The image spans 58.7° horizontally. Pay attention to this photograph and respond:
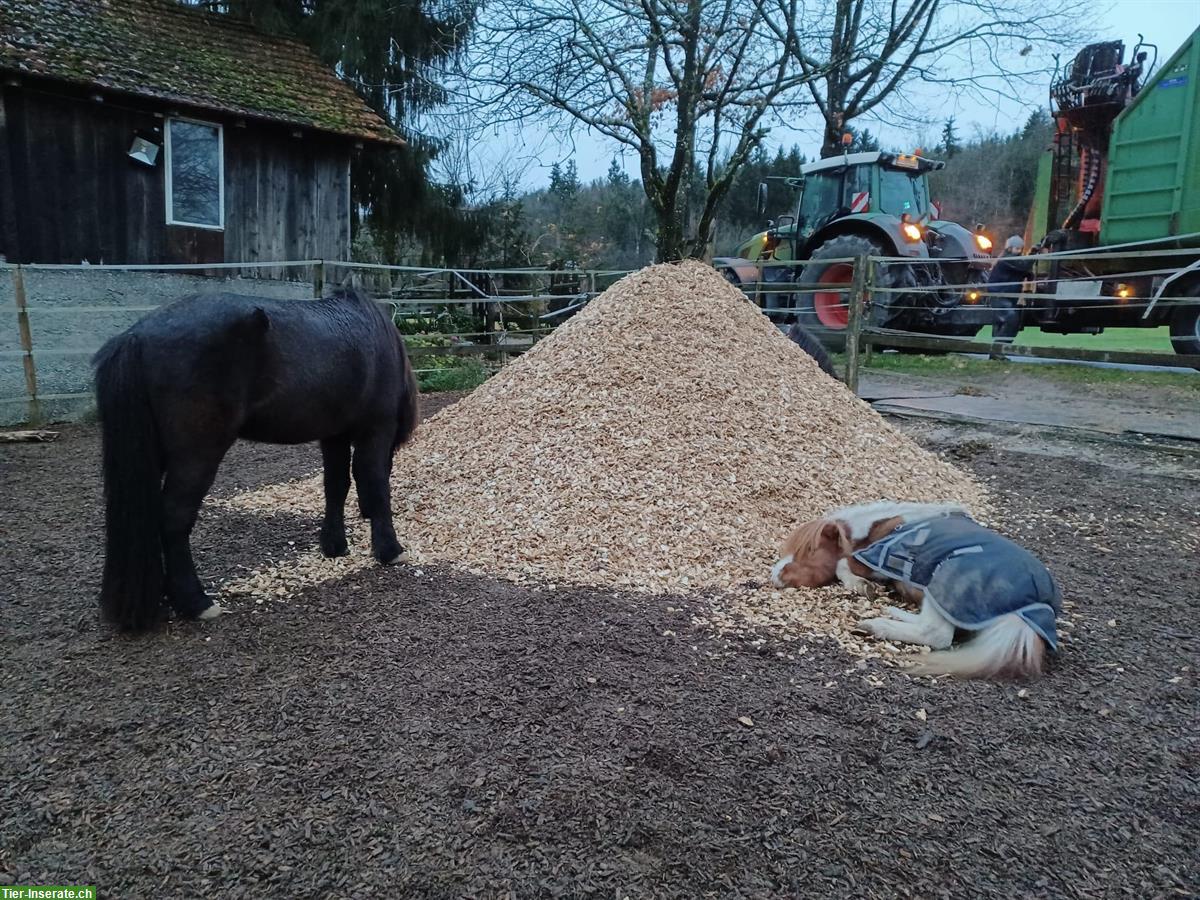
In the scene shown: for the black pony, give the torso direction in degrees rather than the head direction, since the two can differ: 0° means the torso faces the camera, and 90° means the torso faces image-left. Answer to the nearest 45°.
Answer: approximately 225°

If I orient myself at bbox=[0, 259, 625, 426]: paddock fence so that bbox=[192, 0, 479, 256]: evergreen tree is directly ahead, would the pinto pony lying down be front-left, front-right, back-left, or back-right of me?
back-right
